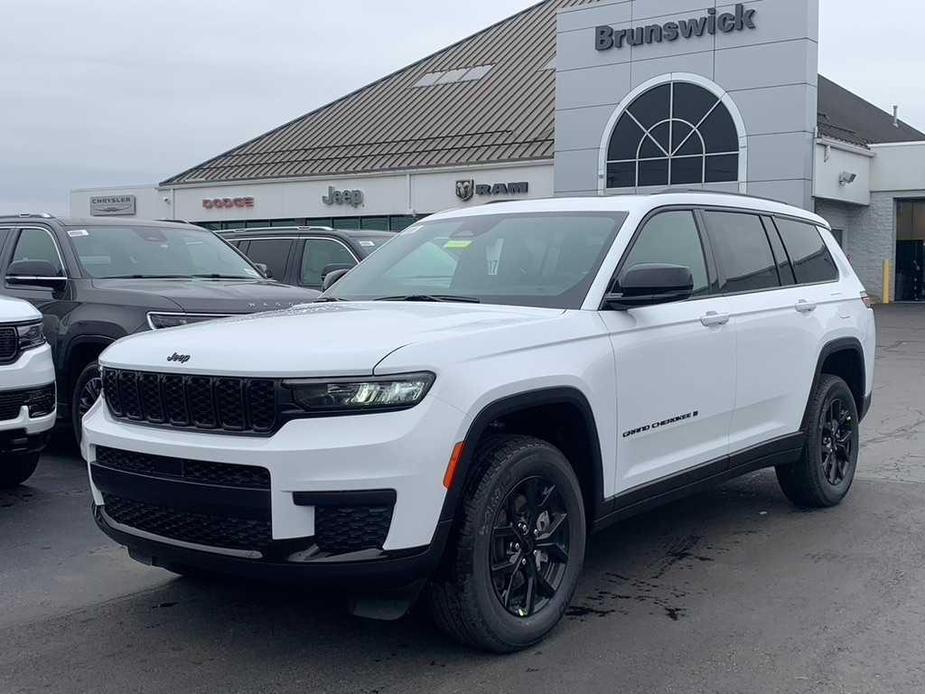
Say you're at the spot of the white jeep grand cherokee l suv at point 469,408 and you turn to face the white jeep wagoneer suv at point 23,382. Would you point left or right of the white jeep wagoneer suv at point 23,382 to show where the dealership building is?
right

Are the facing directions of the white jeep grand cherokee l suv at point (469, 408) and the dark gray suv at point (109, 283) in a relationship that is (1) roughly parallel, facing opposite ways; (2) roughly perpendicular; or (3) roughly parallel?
roughly perpendicular

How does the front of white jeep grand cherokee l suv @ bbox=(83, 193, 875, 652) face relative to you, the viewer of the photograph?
facing the viewer and to the left of the viewer

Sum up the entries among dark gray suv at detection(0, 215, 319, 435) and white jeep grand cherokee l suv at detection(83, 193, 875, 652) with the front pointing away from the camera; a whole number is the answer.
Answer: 0

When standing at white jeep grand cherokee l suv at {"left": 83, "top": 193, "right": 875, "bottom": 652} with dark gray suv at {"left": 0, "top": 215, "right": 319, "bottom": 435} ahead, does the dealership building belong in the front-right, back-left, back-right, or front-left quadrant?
front-right

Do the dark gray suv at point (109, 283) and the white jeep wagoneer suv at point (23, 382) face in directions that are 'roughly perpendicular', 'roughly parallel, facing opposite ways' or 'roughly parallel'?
roughly parallel

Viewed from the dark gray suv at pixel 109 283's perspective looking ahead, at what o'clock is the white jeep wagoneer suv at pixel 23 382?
The white jeep wagoneer suv is roughly at 2 o'clock from the dark gray suv.

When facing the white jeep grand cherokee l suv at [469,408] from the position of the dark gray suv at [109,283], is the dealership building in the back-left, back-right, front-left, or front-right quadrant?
back-left

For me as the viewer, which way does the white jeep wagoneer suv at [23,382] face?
facing the viewer and to the right of the viewer

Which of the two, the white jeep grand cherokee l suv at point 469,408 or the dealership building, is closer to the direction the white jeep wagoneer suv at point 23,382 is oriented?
the white jeep grand cherokee l suv

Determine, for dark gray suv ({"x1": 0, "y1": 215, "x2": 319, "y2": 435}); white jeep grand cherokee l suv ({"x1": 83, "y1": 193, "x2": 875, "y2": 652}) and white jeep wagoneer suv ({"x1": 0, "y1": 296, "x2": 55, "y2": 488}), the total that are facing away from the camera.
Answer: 0

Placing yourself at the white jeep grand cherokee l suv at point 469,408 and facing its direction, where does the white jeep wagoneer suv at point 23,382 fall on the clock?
the white jeep wagoneer suv at point 23,382 is roughly at 3 o'clock from the white jeep grand cherokee l suv at point 469,408.

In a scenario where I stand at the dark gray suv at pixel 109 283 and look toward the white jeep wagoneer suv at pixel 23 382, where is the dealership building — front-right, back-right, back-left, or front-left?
back-left

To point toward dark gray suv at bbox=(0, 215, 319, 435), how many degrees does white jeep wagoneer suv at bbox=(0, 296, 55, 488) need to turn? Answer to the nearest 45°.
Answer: approximately 135° to its left

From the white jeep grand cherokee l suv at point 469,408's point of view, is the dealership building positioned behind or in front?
behind

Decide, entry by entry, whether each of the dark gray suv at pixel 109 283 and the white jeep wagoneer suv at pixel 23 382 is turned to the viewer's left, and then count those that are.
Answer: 0

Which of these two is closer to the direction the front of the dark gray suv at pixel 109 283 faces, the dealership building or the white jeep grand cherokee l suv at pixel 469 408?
the white jeep grand cherokee l suv

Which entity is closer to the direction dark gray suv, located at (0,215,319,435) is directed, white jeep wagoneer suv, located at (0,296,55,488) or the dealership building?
the white jeep wagoneer suv
